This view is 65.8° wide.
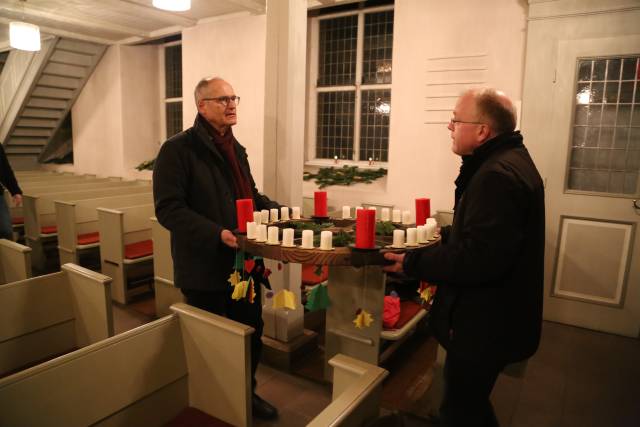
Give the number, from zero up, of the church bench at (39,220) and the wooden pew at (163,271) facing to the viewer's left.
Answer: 0

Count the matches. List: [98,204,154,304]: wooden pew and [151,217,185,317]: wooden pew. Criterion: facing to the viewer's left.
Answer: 0

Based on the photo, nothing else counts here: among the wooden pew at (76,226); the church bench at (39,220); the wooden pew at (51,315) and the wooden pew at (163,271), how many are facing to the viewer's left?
0

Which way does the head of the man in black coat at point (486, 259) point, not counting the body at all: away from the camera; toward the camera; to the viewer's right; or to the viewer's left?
to the viewer's left

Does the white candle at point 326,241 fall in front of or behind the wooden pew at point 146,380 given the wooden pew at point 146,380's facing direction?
in front

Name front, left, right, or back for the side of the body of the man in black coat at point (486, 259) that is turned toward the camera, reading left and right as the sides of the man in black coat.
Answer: left

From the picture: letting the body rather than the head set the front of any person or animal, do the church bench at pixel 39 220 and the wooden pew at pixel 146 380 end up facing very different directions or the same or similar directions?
same or similar directions

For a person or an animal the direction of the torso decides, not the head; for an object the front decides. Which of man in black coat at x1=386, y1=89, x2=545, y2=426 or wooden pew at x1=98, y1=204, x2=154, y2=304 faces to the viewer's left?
the man in black coat

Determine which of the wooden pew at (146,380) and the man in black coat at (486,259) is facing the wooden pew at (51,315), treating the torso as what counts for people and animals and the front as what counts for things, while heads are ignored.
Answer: the man in black coat
